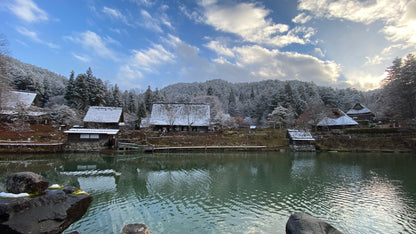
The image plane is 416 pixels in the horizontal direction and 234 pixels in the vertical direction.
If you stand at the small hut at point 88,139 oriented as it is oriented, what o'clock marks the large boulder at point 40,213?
The large boulder is roughly at 12 o'clock from the small hut.

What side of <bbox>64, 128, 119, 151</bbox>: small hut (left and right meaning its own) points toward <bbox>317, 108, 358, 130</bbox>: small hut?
left

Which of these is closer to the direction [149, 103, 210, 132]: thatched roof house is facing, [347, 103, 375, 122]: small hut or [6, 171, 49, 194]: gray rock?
the gray rock

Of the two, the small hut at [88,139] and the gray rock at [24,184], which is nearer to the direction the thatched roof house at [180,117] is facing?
the gray rock

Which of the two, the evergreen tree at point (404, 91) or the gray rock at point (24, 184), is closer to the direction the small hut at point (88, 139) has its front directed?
the gray rock

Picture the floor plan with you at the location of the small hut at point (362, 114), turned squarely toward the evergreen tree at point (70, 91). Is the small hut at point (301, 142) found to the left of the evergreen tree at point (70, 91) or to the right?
left

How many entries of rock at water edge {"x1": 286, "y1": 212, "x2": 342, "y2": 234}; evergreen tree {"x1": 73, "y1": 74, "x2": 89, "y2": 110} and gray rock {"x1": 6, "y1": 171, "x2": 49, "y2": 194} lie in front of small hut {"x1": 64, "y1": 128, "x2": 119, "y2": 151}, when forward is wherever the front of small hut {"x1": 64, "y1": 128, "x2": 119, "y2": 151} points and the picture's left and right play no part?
2

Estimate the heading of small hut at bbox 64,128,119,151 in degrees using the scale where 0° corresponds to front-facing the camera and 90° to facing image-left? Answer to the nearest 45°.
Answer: approximately 0°

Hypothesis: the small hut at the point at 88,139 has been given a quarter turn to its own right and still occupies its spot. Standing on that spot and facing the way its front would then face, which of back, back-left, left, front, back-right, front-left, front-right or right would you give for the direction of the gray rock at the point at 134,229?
left

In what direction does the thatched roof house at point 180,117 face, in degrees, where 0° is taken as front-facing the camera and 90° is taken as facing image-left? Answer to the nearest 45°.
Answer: approximately 0°

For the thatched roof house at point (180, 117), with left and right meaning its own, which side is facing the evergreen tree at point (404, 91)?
left
